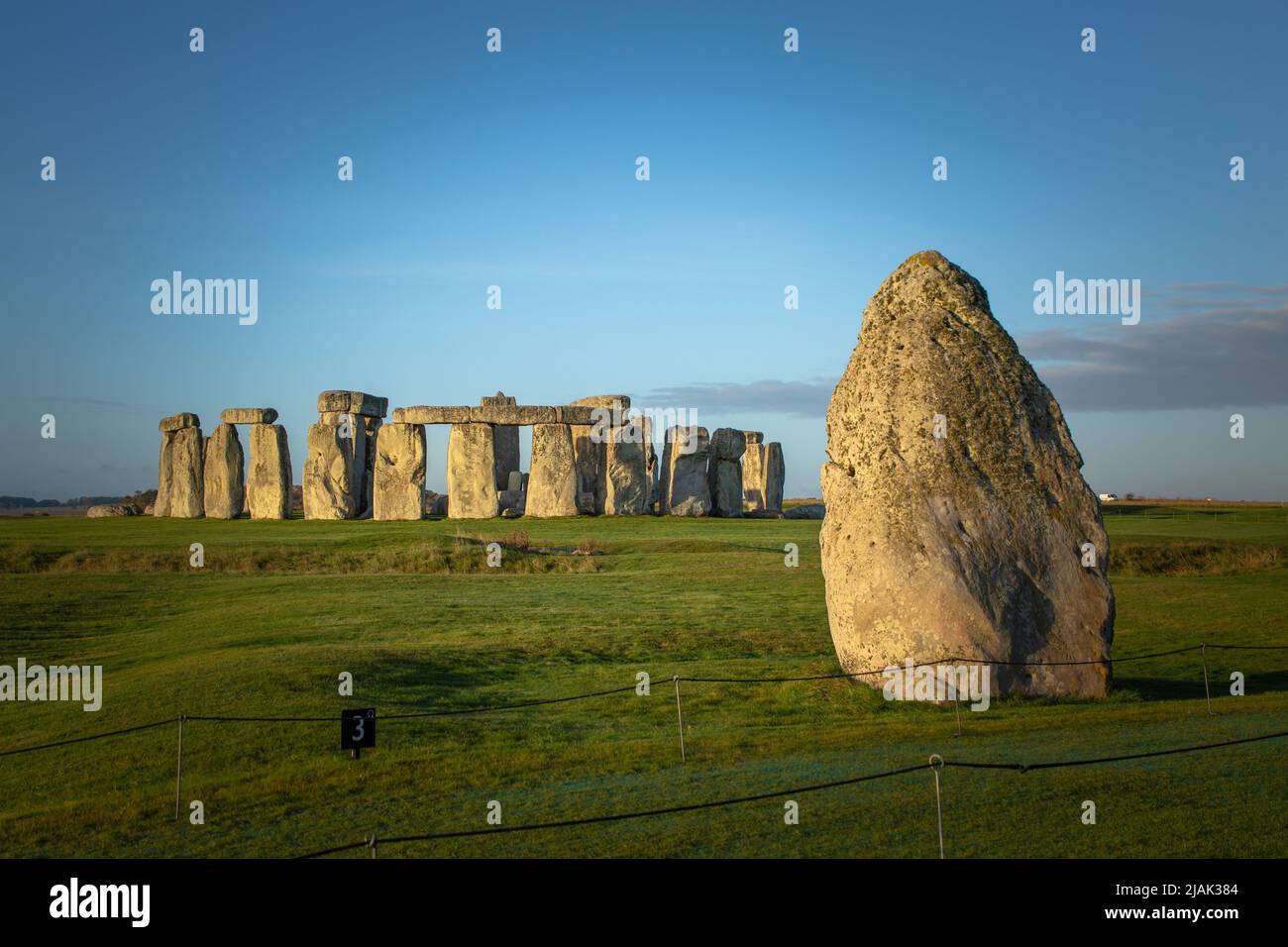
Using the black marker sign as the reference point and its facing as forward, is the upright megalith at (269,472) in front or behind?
behind

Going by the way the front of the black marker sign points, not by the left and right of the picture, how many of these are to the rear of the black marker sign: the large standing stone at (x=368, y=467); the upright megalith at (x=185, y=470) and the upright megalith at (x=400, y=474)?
3

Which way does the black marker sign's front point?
toward the camera

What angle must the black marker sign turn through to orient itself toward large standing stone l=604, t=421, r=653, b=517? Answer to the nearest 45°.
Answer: approximately 180°

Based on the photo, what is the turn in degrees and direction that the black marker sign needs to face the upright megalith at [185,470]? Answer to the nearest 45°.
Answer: approximately 180°

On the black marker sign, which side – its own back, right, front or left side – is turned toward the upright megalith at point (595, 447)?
back

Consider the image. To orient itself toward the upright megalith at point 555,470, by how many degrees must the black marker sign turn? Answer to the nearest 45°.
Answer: approximately 180°

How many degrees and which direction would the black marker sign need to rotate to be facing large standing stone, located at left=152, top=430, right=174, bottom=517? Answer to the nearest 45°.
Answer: approximately 180°

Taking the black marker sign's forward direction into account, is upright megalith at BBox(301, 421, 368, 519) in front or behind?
behind

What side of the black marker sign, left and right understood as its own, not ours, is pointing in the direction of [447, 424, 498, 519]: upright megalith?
back

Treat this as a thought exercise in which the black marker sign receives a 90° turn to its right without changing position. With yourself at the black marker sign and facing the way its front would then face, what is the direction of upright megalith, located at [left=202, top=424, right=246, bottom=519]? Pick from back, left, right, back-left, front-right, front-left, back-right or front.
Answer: right

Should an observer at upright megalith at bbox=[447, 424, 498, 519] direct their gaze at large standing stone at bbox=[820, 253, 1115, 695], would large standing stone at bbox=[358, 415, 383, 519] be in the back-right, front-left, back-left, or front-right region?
back-right
